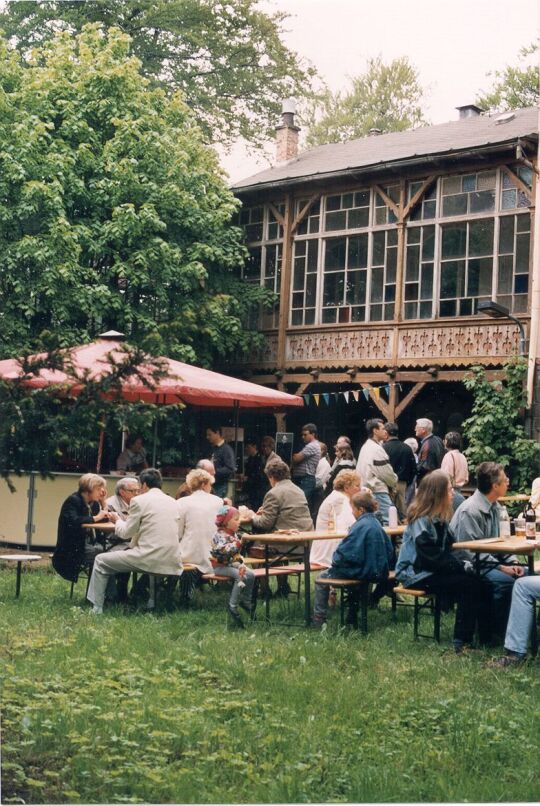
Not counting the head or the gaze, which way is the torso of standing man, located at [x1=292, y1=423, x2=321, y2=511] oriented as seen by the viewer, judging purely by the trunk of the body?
to the viewer's left

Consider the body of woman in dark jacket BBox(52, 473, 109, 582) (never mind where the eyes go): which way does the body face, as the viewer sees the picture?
to the viewer's right

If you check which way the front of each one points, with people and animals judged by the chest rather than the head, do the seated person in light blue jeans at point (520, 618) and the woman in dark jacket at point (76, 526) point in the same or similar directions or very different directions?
very different directions

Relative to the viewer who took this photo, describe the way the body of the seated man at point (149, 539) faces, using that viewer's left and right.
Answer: facing away from the viewer and to the left of the viewer

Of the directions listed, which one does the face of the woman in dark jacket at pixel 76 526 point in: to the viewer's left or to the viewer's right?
to the viewer's right

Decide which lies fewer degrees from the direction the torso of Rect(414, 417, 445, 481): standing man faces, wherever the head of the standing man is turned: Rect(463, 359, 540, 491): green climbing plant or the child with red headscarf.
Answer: the child with red headscarf

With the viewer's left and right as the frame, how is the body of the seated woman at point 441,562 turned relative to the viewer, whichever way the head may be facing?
facing to the right of the viewer

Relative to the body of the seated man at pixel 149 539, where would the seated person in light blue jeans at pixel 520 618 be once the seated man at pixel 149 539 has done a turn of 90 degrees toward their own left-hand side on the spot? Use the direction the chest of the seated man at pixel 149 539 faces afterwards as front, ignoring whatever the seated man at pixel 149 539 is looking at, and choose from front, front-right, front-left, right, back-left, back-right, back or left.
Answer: left

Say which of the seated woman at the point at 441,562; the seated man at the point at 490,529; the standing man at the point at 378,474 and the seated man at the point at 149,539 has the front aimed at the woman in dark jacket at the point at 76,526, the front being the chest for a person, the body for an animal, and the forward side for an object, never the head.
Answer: the seated man at the point at 149,539

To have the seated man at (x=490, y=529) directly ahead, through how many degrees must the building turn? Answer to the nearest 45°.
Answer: approximately 45° to its left

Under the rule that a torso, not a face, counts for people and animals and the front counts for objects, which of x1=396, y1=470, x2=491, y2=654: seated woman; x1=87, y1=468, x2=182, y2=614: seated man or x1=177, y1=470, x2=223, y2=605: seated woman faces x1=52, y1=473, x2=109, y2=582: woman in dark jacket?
the seated man

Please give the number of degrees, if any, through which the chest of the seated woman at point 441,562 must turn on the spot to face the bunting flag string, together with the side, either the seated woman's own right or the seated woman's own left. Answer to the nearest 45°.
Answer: approximately 90° to the seated woman's own left
